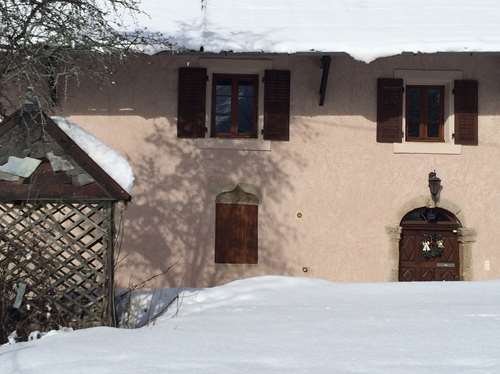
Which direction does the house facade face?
toward the camera

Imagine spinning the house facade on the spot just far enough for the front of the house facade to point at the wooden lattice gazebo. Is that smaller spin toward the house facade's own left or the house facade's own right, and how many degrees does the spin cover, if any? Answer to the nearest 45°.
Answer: approximately 45° to the house facade's own right
